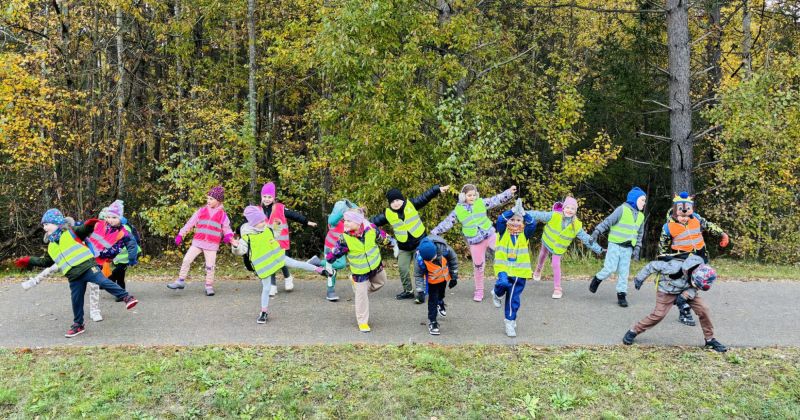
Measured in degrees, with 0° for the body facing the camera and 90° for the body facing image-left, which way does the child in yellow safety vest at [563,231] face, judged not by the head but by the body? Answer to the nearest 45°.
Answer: approximately 0°

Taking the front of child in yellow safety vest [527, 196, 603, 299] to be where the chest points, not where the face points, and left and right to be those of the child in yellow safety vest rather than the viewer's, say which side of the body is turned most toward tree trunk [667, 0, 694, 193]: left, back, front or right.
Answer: back

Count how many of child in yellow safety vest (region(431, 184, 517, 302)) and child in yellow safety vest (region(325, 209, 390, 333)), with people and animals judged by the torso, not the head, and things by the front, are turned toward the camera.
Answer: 2

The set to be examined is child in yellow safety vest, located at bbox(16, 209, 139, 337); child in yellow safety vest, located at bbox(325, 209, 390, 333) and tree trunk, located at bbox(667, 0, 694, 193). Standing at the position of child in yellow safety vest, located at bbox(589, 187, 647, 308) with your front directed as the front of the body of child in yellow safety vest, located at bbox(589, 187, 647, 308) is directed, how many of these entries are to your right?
2

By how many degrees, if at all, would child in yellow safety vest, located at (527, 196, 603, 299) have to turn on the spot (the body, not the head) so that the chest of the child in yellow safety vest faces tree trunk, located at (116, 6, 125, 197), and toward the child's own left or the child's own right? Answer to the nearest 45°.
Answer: approximately 90° to the child's own right

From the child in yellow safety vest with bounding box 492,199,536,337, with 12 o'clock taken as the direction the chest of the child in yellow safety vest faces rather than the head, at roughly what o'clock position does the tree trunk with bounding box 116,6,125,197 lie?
The tree trunk is roughly at 4 o'clock from the child in yellow safety vest.

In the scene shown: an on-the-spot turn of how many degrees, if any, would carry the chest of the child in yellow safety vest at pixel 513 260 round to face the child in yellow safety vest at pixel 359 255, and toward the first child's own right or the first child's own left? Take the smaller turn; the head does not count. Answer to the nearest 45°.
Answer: approximately 90° to the first child's own right

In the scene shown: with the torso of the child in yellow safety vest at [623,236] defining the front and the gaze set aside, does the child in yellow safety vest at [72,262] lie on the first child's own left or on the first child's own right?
on the first child's own right

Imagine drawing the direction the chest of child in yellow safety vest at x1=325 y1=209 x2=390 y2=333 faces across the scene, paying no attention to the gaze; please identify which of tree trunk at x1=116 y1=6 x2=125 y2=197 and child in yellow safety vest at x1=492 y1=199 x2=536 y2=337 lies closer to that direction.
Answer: the child in yellow safety vest

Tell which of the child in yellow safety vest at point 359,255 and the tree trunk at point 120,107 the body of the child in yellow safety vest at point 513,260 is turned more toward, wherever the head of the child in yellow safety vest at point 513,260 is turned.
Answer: the child in yellow safety vest
